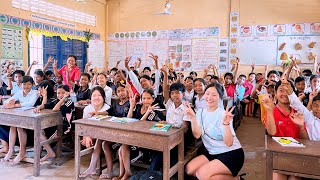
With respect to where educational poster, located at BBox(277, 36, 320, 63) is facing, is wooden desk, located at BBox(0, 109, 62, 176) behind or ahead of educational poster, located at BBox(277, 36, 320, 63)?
ahead

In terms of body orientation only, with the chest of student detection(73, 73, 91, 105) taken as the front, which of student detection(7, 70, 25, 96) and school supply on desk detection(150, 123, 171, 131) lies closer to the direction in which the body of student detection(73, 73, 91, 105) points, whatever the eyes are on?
the school supply on desk

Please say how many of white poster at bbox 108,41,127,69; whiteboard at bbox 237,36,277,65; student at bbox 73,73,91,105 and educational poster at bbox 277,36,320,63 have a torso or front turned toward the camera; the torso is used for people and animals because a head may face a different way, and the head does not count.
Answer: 4

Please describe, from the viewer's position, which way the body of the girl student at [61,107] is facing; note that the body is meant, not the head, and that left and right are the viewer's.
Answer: facing the viewer and to the left of the viewer

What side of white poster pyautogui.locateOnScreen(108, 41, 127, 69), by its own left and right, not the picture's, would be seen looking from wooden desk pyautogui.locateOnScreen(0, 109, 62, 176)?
front

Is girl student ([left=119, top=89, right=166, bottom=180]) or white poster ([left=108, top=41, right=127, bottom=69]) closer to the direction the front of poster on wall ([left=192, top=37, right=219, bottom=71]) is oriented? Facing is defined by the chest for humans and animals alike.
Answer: the girl student

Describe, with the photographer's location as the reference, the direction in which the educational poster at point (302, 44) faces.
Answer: facing the viewer

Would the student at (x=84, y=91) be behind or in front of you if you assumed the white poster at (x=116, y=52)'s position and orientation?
in front

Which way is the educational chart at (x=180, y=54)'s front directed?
toward the camera

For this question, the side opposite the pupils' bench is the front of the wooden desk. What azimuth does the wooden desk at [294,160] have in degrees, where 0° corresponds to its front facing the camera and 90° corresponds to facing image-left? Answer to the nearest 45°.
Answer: approximately 0°

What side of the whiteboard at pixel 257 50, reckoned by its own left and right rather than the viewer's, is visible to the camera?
front

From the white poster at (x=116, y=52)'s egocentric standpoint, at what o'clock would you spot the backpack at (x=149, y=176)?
The backpack is roughly at 12 o'clock from the white poster.
